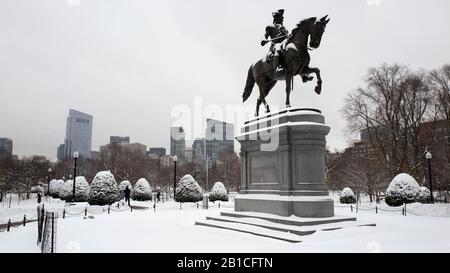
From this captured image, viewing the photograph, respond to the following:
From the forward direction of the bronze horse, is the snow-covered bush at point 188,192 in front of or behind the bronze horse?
behind

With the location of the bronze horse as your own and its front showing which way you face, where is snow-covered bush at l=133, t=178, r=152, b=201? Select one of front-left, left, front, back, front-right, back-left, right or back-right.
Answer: back

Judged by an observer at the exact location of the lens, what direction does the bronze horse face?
facing the viewer and to the right of the viewer

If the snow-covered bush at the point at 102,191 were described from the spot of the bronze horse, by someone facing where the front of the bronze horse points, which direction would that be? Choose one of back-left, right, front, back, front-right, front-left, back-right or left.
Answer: back

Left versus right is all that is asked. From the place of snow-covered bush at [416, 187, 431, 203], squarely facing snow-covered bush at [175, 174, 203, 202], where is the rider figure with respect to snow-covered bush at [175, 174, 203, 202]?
left

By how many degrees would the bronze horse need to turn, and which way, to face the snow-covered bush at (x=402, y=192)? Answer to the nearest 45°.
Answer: approximately 90° to its left

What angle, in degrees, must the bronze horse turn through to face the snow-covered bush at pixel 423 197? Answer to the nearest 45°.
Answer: approximately 90° to its left

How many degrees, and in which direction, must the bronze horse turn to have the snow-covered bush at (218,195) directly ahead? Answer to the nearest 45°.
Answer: approximately 135° to its left
